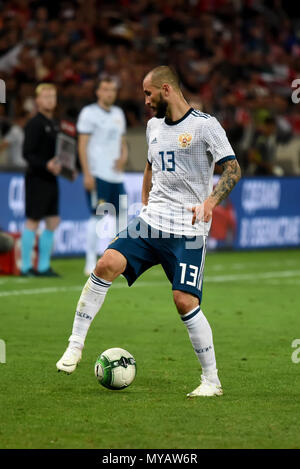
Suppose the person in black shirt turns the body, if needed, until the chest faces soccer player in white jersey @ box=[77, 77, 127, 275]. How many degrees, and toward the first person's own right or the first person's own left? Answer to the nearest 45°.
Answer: approximately 45° to the first person's own left

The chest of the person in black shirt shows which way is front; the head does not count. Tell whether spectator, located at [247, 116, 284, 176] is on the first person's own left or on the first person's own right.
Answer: on the first person's own left

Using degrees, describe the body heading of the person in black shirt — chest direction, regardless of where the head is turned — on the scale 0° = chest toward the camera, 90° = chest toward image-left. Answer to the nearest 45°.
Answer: approximately 315°

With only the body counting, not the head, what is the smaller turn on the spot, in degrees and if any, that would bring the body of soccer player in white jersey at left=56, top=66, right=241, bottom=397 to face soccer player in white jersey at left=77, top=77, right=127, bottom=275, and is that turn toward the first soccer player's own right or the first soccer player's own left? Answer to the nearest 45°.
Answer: approximately 135° to the first soccer player's own right

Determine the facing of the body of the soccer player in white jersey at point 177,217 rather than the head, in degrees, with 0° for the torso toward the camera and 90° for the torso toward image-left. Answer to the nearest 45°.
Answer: approximately 45°
